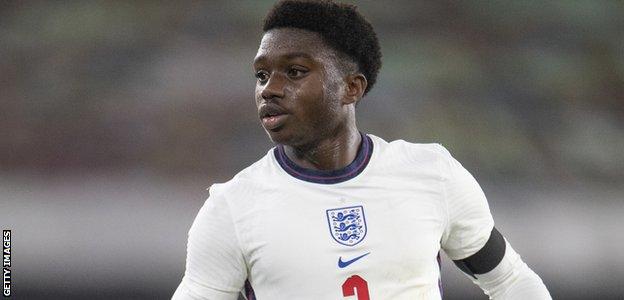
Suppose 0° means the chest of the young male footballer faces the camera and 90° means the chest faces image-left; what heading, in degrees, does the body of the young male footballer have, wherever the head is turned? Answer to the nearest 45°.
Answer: approximately 0°
